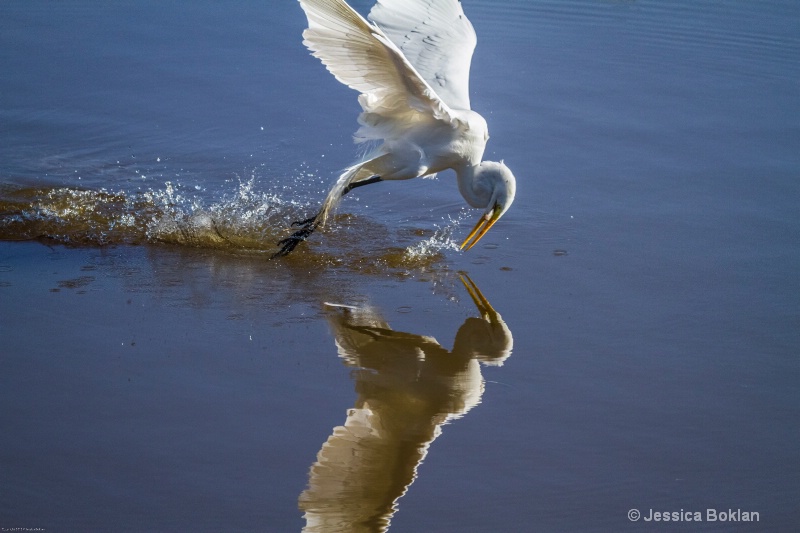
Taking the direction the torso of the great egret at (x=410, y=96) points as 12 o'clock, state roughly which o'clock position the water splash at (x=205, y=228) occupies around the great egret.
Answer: The water splash is roughly at 6 o'clock from the great egret.

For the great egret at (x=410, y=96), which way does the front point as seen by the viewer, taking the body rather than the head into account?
to the viewer's right
